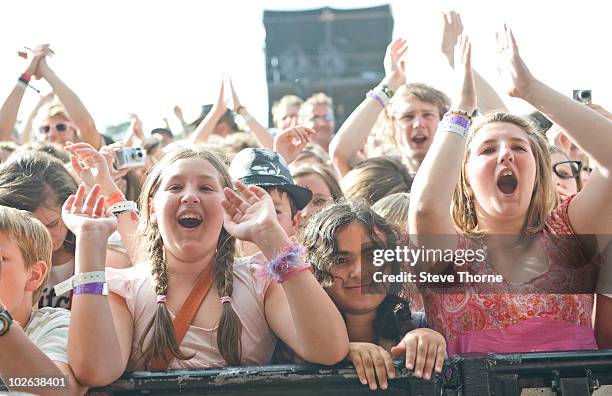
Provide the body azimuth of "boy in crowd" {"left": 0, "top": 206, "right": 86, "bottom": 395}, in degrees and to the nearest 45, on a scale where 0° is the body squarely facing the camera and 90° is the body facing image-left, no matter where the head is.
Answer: approximately 45°

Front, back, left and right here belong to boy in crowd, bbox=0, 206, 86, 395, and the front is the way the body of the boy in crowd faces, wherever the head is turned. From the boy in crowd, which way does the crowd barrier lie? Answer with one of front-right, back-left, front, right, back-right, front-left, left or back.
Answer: left

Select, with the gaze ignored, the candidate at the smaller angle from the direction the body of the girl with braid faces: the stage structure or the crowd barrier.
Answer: the crowd barrier

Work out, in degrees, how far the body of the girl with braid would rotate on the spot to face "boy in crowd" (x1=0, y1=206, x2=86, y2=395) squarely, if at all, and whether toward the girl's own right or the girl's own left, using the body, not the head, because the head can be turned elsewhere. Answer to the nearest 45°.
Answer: approximately 90° to the girl's own right

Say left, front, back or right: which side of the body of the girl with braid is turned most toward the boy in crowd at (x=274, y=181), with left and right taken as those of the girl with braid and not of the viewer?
back

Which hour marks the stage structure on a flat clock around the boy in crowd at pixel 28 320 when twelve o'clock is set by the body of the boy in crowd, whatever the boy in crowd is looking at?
The stage structure is roughly at 5 o'clock from the boy in crowd.

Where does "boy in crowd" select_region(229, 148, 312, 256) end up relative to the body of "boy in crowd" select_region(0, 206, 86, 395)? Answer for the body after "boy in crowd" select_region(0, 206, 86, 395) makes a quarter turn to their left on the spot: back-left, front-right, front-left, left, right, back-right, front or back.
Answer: left

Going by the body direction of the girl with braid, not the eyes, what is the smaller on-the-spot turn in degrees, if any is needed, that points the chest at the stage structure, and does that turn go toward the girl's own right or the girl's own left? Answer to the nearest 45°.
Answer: approximately 180°

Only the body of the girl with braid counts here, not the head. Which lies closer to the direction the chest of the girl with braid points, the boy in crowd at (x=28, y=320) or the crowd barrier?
the crowd barrier
